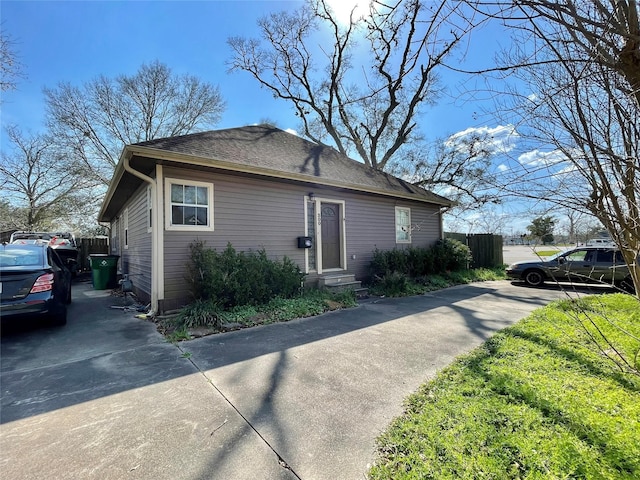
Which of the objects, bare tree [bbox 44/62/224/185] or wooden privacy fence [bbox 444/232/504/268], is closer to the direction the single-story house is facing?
the wooden privacy fence

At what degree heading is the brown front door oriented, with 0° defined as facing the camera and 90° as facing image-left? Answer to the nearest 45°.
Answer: approximately 315°

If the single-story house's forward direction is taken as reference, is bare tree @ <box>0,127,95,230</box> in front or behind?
behind

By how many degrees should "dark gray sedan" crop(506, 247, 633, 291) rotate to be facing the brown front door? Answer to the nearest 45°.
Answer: approximately 45° to its left

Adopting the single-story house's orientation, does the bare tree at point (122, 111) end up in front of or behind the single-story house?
behind

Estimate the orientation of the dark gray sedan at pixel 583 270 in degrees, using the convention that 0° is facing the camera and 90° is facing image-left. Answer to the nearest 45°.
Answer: approximately 90°

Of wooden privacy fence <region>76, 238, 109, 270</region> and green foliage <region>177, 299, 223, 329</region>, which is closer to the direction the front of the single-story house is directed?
the green foliage

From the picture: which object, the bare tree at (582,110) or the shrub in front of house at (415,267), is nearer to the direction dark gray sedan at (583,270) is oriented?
the shrub in front of house
